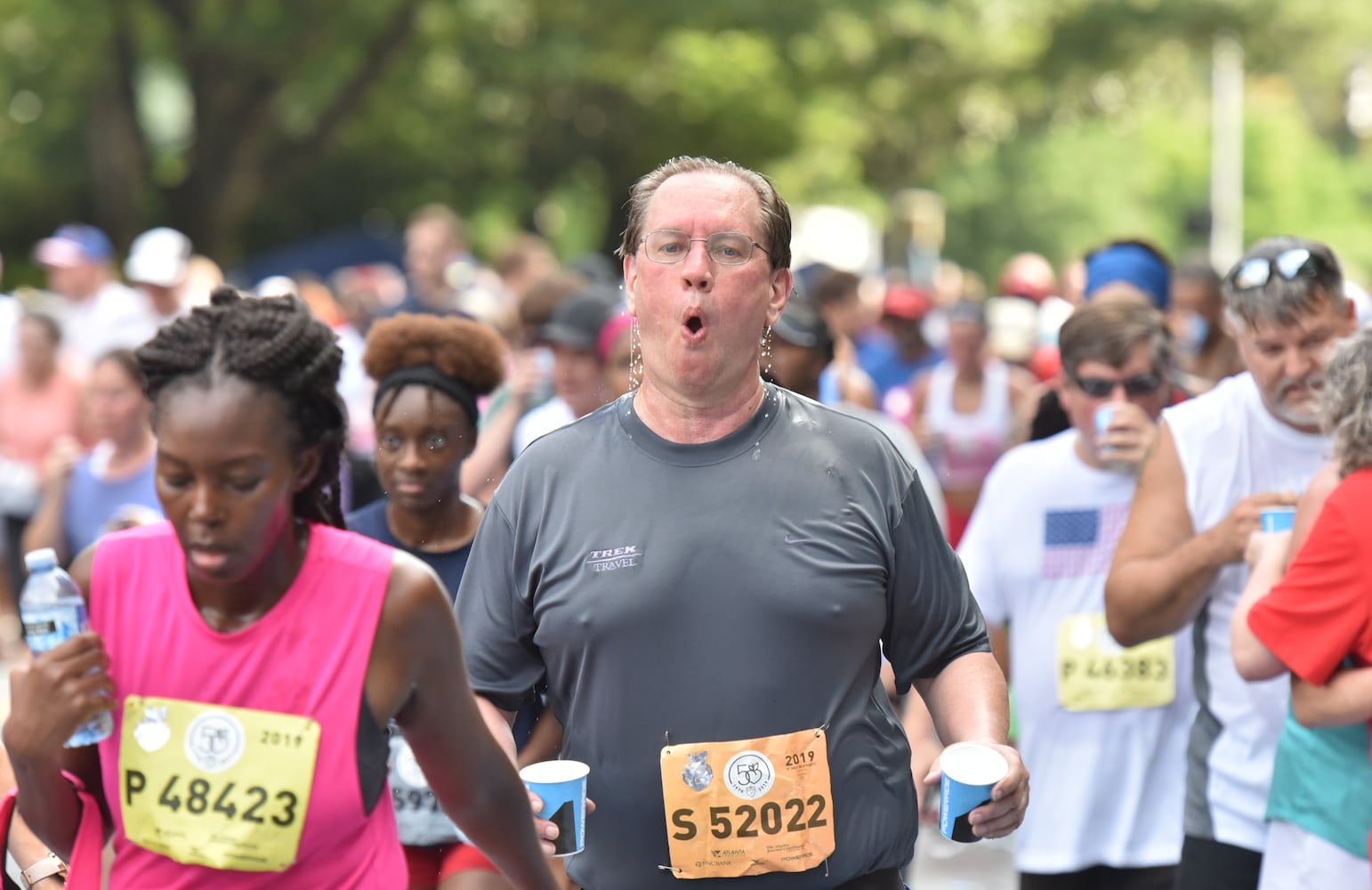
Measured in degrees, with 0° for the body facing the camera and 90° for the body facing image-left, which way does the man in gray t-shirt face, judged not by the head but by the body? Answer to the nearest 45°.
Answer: approximately 0°

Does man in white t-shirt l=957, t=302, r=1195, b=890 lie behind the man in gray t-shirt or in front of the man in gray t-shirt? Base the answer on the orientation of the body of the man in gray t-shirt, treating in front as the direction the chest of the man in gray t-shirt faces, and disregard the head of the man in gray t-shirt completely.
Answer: behind

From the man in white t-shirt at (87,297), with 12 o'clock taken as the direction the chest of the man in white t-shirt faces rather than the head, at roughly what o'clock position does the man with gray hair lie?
The man with gray hair is roughly at 10 o'clock from the man in white t-shirt.

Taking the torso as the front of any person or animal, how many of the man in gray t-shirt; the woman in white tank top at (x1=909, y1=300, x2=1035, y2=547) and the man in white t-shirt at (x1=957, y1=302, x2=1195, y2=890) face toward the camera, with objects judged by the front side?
3

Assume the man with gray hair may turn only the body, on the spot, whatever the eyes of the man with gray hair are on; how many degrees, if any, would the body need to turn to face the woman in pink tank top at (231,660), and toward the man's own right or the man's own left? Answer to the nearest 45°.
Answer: approximately 90° to the man's own right

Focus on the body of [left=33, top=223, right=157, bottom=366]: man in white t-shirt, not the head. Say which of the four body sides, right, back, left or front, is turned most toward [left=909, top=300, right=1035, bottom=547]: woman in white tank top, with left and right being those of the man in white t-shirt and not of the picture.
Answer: left
